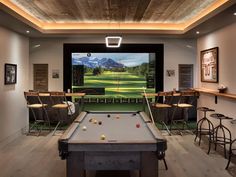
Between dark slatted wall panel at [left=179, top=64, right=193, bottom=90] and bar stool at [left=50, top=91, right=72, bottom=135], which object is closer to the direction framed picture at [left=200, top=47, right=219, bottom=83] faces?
the bar stool

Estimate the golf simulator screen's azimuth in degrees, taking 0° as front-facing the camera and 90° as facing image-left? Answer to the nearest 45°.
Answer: approximately 0°

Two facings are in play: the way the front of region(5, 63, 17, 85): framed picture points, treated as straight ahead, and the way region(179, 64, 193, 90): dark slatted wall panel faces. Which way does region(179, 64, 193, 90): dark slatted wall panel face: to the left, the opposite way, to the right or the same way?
to the right

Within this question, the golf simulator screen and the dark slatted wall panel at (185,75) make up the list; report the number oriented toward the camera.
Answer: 2

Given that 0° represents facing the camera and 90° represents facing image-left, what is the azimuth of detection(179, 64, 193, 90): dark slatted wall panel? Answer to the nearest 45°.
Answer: approximately 0°

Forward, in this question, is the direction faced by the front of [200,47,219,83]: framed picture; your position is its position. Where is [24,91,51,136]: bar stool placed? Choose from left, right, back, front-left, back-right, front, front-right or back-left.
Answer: front-right

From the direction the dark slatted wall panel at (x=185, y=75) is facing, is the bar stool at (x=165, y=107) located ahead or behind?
ahead

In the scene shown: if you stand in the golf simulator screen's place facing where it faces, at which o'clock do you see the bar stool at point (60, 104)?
The bar stool is roughly at 1 o'clock from the golf simulator screen.

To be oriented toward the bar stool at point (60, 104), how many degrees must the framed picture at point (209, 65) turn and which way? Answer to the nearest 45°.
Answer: approximately 45° to its right

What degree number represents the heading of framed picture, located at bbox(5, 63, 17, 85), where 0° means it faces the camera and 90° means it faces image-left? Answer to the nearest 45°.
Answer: approximately 315°

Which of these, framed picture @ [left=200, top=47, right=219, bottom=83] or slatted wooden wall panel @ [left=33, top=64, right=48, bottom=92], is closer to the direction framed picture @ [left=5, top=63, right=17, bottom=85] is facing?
the framed picture
